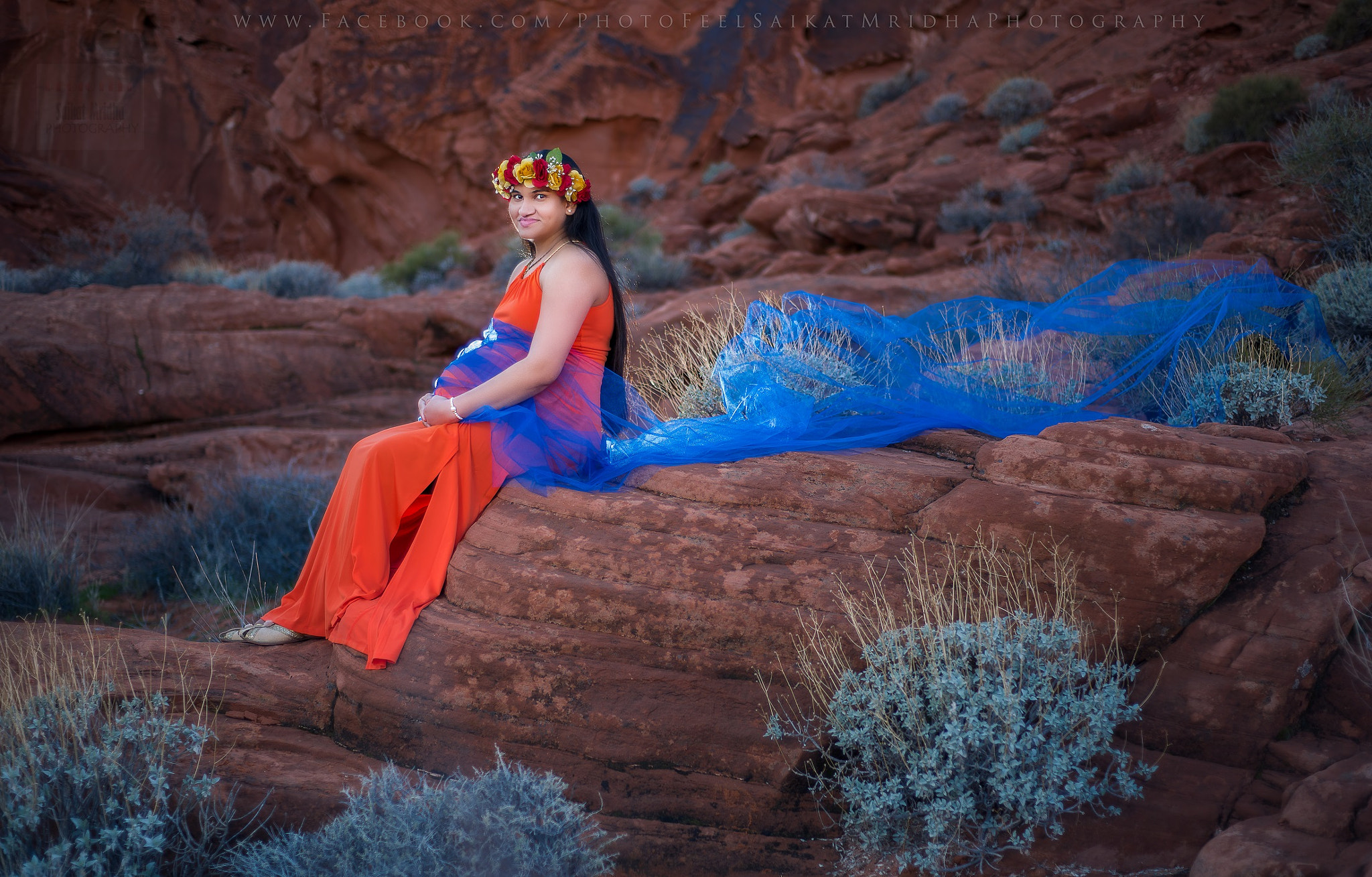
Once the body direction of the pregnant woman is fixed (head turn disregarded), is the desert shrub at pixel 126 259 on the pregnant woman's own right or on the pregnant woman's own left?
on the pregnant woman's own right

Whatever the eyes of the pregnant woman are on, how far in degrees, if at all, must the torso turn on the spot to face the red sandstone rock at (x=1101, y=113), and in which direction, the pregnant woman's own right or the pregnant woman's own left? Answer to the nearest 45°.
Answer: approximately 135° to the pregnant woman's own right

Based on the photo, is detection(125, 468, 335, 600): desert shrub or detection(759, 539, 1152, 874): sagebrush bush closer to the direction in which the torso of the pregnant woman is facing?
the desert shrub

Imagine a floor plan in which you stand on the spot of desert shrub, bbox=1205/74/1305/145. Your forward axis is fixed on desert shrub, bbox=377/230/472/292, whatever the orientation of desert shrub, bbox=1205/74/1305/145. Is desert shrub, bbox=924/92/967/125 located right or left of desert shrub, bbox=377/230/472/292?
right

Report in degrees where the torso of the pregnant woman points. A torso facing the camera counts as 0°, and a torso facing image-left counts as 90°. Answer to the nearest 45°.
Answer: approximately 90°

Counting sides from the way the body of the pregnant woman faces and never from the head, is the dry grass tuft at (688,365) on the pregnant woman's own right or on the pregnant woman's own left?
on the pregnant woman's own right

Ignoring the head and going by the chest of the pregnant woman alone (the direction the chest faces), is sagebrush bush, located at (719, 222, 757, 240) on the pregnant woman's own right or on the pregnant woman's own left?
on the pregnant woman's own right

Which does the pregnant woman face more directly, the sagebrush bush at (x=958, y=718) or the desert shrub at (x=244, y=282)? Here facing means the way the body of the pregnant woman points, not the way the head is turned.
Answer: the desert shrub

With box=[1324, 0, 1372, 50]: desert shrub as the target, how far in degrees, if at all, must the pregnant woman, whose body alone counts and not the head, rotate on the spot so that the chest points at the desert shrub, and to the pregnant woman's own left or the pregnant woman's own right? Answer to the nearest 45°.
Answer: approximately 135° to the pregnant woman's own right

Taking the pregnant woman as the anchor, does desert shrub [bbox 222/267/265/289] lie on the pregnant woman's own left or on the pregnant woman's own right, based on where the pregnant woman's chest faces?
on the pregnant woman's own right
